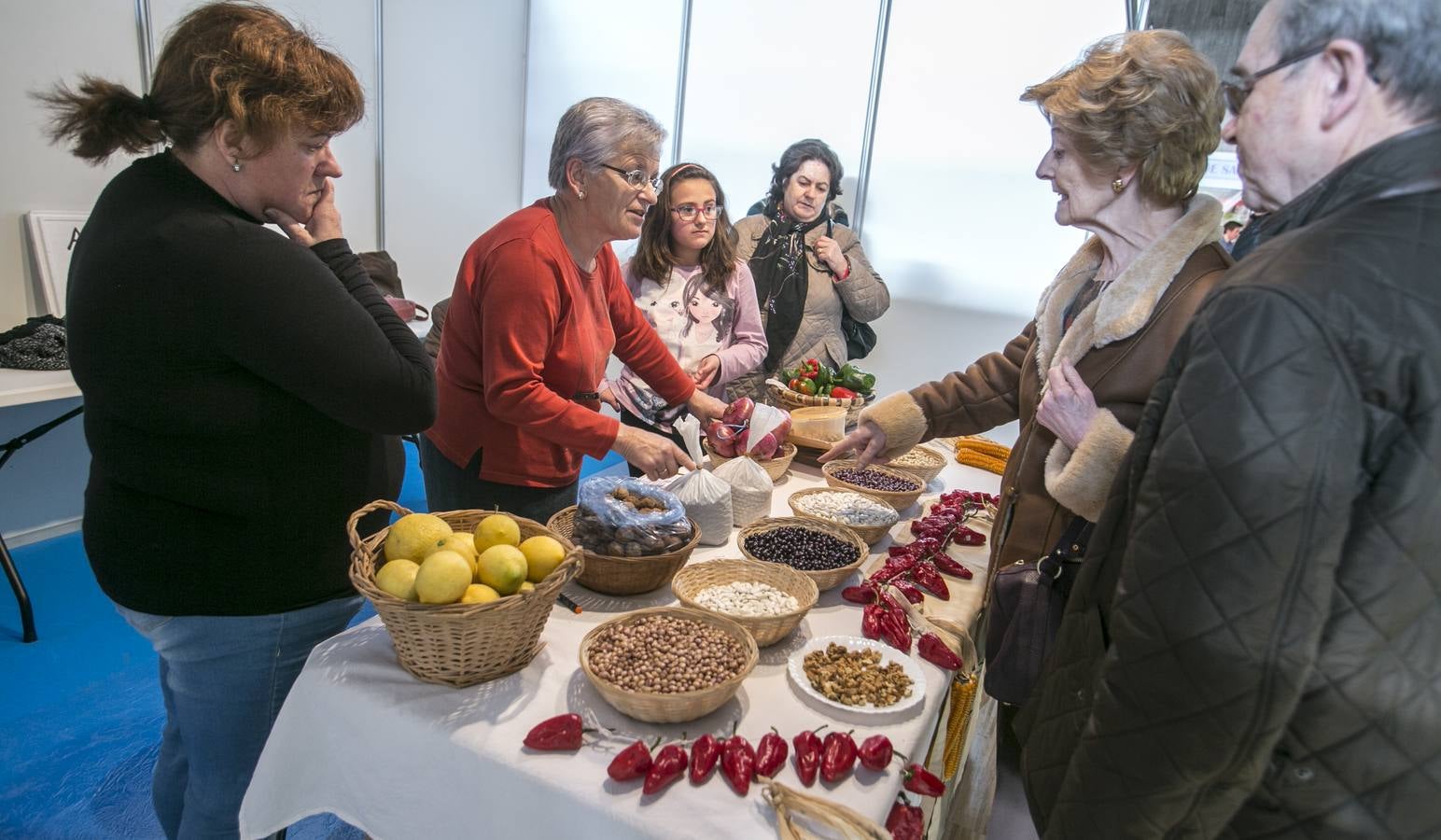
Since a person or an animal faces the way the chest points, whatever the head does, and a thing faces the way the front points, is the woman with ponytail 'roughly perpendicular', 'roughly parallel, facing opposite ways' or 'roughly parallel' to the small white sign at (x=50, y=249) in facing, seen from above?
roughly perpendicular

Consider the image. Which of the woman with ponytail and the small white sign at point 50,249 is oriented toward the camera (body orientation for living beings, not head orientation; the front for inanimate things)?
the small white sign

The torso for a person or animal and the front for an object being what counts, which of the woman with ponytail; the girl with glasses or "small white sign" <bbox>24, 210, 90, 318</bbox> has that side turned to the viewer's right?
the woman with ponytail

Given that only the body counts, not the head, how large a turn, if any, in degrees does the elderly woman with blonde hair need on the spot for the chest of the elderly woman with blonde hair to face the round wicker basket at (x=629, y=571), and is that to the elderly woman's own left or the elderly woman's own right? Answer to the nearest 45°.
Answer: approximately 45° to the elderly woman's own left

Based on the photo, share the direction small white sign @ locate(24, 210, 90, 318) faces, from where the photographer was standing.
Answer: facing the viewer

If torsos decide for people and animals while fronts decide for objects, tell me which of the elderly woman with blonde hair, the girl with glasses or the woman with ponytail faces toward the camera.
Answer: the girl with glasses

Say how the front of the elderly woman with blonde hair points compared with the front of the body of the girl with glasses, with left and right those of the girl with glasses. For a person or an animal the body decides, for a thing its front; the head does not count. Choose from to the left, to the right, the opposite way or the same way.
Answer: to the right

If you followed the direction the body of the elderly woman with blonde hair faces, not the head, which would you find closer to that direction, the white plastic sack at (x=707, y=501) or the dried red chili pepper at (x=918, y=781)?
the white plastic sack

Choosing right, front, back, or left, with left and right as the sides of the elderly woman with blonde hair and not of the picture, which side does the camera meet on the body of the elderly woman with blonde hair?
left

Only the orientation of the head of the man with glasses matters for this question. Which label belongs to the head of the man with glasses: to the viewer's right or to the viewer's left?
to the viewer's left

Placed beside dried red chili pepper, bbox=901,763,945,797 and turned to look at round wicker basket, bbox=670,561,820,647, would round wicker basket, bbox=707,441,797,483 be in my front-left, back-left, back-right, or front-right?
front-right

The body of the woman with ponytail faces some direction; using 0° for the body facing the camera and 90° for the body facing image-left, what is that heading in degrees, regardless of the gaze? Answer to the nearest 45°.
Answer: approximately 270°

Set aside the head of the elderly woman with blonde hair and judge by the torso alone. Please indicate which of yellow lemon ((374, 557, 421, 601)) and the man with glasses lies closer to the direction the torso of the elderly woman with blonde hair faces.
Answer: the yellow lemon

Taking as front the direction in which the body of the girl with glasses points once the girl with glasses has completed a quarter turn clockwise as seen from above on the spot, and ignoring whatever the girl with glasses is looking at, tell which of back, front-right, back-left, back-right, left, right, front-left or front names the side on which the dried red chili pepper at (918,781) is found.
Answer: left

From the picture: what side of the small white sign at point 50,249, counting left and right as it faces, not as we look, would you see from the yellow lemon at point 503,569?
front
